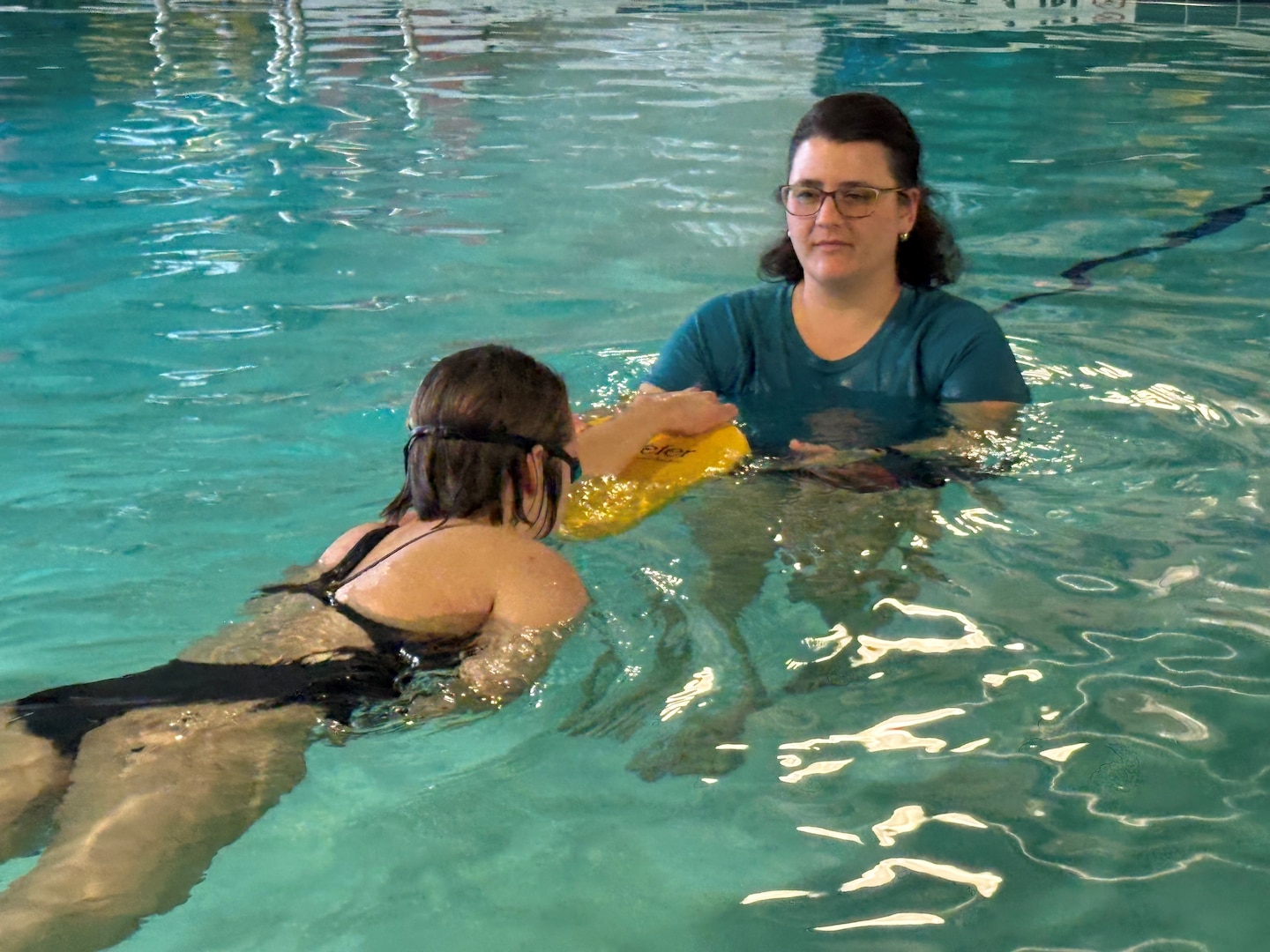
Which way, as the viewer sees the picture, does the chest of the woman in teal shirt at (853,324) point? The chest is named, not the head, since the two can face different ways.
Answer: toward the camera

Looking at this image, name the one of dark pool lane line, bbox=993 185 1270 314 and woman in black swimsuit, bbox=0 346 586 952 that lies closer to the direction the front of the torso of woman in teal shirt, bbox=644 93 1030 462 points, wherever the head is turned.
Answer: the woman in black swimsuit

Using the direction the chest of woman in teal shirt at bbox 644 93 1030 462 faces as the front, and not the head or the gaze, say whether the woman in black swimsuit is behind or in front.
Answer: in front

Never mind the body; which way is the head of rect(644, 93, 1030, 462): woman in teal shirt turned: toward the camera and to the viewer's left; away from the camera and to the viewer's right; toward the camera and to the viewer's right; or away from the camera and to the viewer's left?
toward the camera and to the viewer's left

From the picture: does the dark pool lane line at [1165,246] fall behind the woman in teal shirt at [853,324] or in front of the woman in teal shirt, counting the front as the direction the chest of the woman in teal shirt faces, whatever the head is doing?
behind
